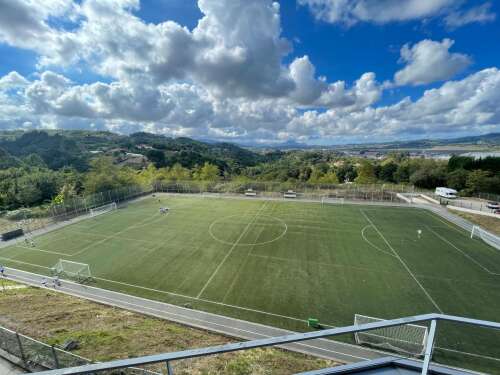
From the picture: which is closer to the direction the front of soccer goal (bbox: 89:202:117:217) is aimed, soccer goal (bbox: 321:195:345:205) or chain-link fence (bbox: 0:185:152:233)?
the soccer goal

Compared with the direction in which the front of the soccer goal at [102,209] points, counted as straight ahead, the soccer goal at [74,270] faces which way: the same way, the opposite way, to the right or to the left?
to the left

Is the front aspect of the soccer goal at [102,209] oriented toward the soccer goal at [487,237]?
yes

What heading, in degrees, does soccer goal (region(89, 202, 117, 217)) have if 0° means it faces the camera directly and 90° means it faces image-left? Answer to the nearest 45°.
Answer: approximately 315°

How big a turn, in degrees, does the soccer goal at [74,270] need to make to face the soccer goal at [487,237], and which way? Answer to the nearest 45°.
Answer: approximately 90° to its right

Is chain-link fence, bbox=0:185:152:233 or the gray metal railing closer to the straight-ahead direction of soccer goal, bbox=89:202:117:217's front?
the gray metal railing

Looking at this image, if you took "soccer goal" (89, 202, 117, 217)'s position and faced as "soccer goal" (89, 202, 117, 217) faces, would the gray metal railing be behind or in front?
in front

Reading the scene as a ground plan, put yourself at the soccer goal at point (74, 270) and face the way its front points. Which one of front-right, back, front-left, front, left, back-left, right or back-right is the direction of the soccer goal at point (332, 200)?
front-right

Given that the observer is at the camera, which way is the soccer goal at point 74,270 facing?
facing away from the viewer and to the right of the viewer
